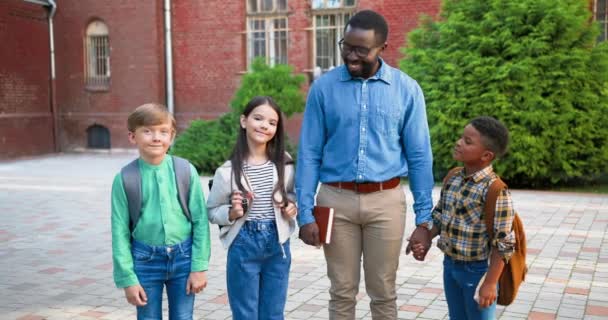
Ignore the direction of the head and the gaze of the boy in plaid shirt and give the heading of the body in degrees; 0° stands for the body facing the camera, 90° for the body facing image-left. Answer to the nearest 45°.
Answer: approximately 45°

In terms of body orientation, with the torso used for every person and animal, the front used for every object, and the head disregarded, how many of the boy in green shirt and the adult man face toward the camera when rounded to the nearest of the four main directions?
2

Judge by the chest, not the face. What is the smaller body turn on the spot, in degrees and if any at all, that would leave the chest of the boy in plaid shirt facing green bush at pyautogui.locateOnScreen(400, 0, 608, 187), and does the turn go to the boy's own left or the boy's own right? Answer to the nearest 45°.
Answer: approximately 135° to the boy's own right

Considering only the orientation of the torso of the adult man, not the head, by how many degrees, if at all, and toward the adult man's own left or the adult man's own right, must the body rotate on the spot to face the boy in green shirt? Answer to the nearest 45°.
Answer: approximately 90° to the adult man's own right

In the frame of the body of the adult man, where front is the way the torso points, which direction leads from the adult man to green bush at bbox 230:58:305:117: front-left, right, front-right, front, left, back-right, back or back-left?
back

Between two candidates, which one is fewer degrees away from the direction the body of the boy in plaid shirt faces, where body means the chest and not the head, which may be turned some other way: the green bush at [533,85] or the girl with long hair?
the girl with long hair

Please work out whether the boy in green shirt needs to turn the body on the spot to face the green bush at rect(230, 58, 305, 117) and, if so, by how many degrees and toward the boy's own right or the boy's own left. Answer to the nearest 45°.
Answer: approximately 180°

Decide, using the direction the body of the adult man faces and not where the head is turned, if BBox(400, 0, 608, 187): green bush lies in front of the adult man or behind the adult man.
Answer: behind

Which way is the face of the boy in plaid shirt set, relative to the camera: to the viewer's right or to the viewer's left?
to the viewer's left
